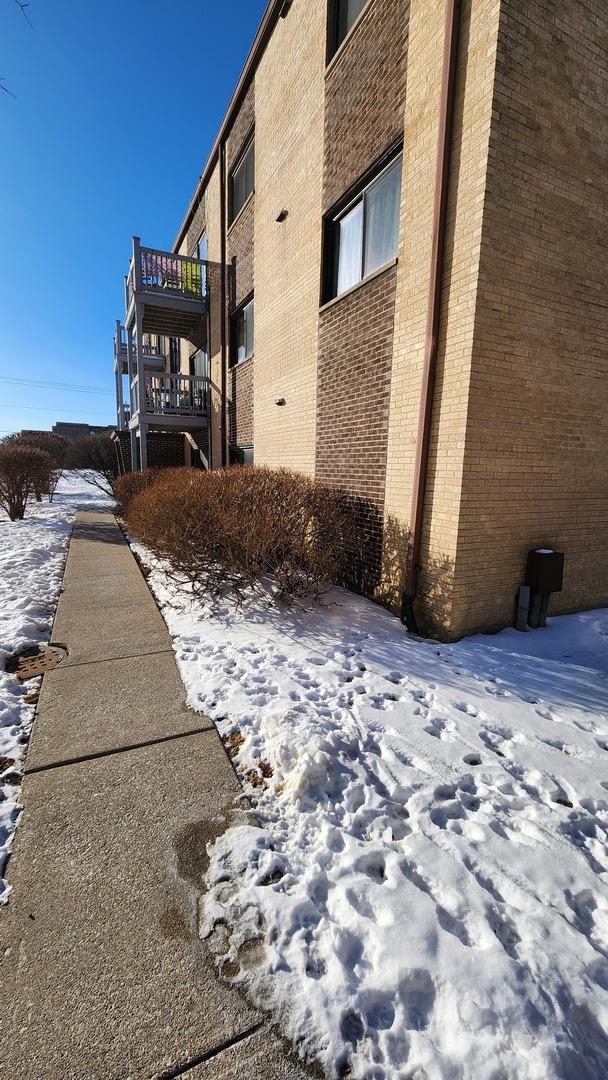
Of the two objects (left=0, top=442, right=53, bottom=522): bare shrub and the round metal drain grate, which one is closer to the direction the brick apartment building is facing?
the round metal drain grate

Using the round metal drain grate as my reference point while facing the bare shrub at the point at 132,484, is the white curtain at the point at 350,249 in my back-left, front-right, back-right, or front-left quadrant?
front-right

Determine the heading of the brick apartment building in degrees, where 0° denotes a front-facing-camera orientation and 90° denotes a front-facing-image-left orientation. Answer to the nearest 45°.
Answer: approximately 45°

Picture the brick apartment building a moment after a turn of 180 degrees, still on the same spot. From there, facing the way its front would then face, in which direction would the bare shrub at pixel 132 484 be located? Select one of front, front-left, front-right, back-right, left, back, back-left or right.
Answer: left

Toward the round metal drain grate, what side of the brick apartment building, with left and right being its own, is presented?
front
